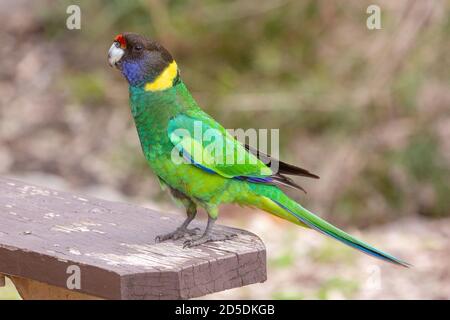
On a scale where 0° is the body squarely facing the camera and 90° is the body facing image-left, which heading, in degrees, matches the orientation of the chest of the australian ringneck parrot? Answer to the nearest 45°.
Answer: approximately 90°
